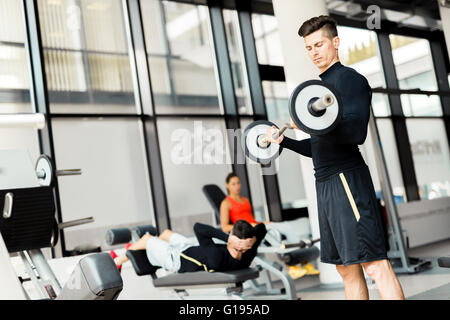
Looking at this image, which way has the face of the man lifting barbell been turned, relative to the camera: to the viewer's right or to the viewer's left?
to the viewer's left

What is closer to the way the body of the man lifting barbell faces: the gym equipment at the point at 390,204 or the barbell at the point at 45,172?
the barbell

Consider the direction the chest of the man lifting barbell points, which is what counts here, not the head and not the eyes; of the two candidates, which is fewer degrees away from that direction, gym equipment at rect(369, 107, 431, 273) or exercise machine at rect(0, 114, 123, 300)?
the exercise machine

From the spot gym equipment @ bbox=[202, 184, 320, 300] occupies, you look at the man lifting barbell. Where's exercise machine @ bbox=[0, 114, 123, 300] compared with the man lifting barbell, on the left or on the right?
right

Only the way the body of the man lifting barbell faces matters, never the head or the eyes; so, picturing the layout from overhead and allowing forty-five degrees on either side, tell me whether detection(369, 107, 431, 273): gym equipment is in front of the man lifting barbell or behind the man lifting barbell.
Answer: behind

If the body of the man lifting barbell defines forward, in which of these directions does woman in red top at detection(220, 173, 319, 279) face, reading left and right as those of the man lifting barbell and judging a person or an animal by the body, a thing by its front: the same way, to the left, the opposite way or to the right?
to the left

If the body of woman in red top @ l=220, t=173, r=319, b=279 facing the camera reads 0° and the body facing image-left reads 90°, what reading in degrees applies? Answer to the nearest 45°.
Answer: approximately 315°
